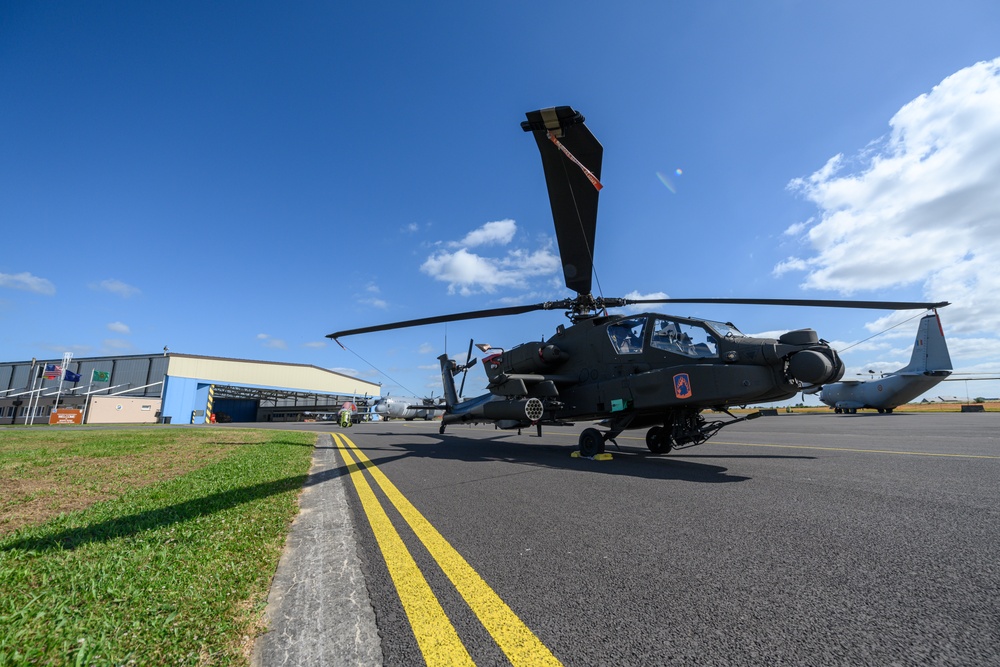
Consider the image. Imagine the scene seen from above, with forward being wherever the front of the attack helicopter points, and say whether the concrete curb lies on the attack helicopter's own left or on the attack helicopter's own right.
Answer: on the attack helicopter's own right

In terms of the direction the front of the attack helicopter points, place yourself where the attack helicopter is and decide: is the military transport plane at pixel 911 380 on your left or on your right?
on your left

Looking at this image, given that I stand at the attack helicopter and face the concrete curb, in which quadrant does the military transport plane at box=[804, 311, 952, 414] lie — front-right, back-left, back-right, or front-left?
back-left

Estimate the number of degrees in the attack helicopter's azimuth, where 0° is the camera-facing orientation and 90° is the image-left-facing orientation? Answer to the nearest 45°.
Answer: approximately 315°

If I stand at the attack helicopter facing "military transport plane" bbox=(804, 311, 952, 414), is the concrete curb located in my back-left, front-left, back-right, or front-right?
back-right
